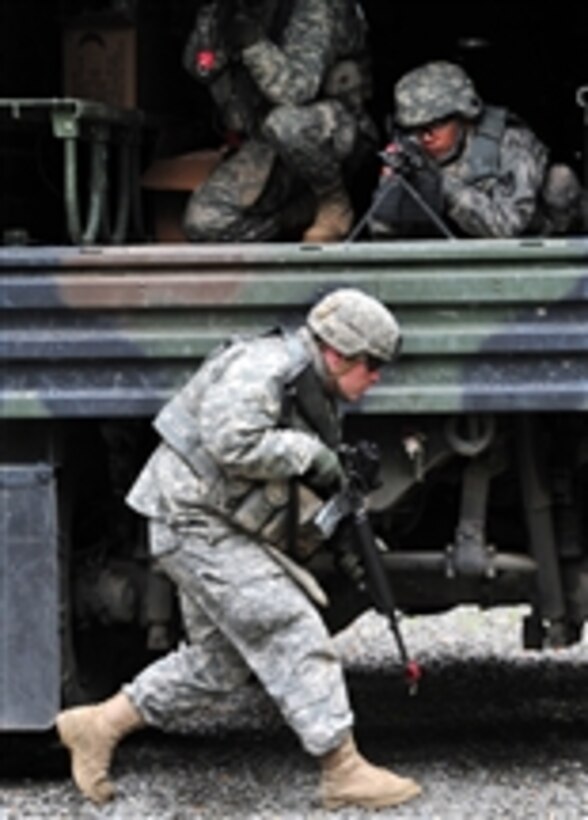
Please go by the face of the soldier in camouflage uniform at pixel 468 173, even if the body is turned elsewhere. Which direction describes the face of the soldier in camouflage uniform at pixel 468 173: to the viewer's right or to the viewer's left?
to the viewer's left

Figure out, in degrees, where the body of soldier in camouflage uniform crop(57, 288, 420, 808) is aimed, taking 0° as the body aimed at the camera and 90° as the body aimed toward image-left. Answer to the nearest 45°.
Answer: approximately 270°

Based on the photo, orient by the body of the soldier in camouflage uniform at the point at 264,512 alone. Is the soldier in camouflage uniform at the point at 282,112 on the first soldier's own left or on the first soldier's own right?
on the first soldier's own left

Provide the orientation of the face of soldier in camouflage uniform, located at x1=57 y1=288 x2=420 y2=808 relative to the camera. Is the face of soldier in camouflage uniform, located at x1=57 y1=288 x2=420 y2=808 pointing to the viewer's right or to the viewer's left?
to the viewer's right
